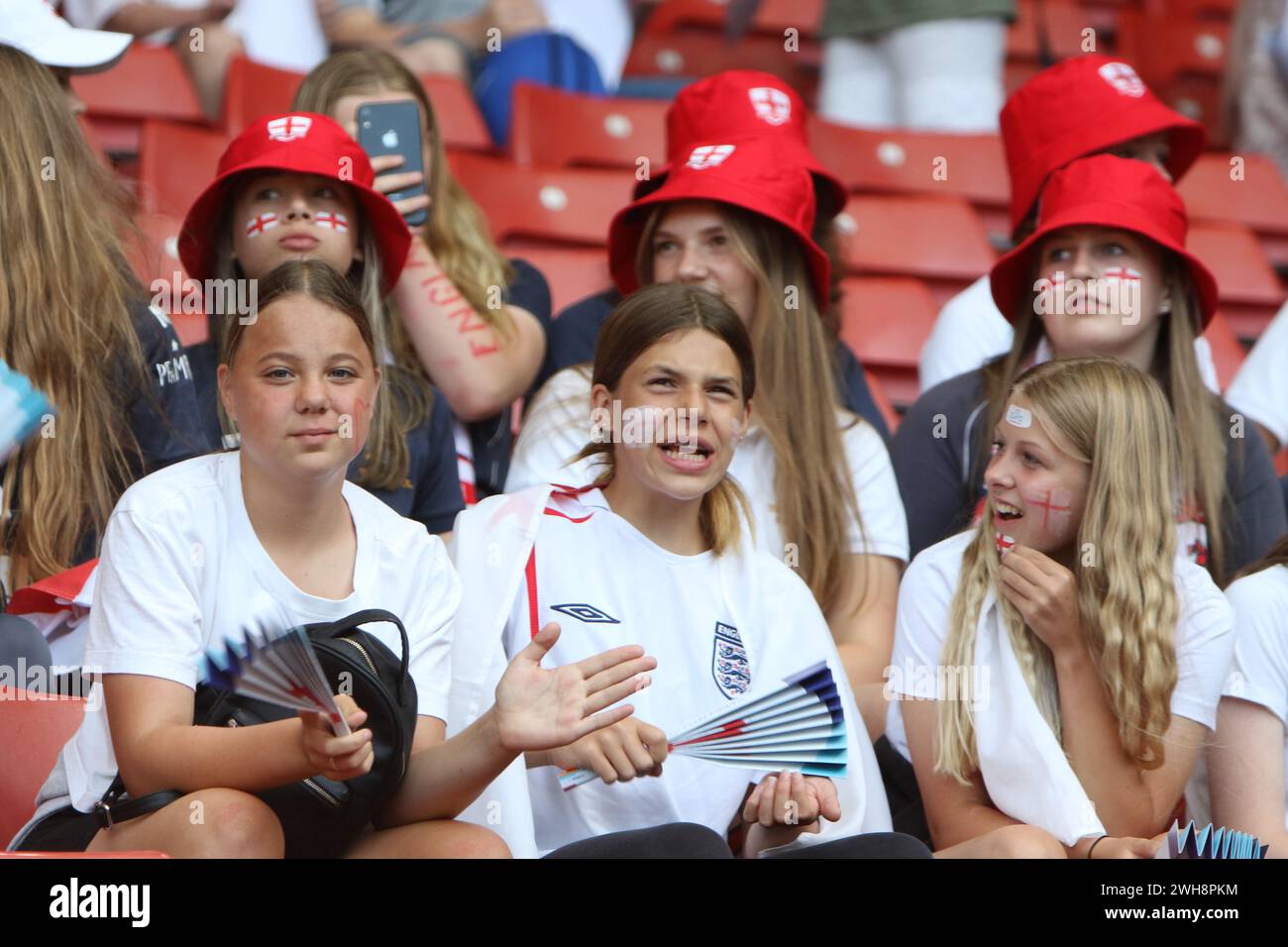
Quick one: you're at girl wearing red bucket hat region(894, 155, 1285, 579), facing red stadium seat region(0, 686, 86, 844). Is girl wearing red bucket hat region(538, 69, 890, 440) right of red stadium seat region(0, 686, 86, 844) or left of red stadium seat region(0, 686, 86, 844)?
right

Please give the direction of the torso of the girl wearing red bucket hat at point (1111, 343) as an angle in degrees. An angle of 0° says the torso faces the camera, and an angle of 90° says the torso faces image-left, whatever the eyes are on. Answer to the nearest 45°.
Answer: approximately 0°

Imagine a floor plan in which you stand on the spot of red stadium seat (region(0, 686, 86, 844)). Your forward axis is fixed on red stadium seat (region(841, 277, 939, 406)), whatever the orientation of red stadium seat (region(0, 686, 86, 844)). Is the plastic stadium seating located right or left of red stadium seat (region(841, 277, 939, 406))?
left

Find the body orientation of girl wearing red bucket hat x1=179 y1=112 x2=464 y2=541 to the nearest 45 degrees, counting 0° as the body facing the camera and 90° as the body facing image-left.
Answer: approximately 0°

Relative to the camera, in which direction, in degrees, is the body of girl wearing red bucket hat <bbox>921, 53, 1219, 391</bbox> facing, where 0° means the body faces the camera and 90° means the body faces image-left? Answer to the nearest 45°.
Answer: approximately 315°

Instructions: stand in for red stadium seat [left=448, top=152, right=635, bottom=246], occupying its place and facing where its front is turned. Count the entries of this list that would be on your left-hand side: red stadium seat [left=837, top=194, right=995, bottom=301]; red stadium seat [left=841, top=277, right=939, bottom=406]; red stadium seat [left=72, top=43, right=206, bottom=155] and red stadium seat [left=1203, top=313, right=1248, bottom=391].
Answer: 3
